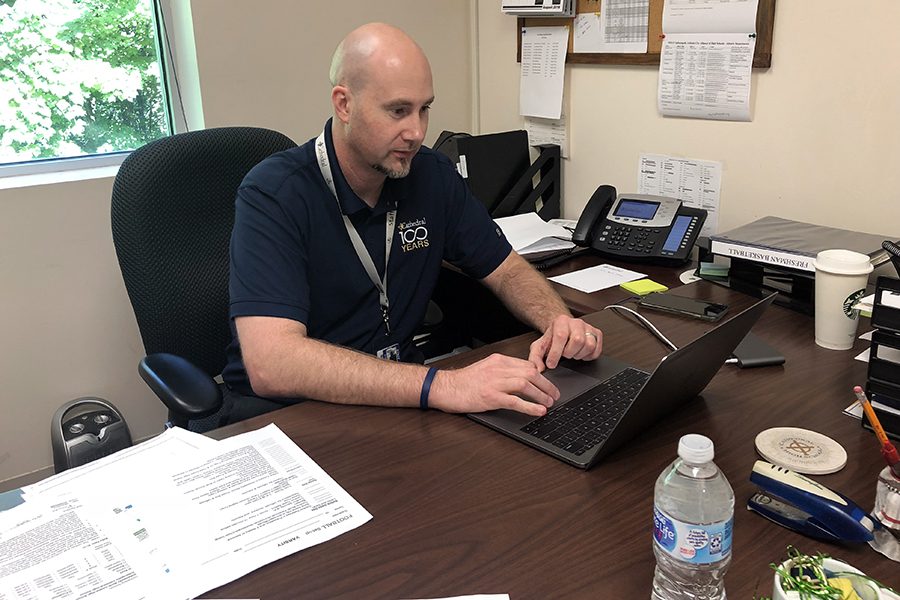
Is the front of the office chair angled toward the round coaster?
yes

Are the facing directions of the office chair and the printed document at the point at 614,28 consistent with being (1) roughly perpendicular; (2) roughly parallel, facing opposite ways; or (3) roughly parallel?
roughly perpendicular

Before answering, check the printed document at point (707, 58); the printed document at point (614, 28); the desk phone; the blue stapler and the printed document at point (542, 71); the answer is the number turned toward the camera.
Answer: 4

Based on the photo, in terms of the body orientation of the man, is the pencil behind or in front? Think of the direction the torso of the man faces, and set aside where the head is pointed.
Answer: in front

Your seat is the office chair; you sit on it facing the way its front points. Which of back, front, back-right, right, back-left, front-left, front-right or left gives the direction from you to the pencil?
front

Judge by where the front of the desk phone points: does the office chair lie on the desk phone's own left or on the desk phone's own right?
on the desk phone's own right

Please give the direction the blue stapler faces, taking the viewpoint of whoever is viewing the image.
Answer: facing away from the viewer and to the left of the viewer

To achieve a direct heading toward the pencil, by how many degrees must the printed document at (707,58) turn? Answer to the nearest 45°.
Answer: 0° — it already faces it

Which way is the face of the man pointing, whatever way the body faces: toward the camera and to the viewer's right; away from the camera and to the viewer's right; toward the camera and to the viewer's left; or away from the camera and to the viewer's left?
toward the camera and to the viewer's right

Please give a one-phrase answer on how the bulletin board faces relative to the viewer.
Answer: facing the viewer

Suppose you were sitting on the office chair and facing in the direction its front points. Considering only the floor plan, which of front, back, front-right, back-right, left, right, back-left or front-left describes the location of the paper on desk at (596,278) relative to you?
front-left
